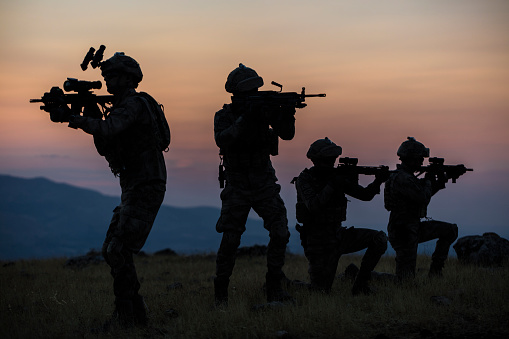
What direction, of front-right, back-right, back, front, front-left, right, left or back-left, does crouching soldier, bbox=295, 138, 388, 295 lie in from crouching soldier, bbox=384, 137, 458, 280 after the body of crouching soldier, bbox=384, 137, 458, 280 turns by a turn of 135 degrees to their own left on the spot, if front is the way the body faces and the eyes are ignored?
left

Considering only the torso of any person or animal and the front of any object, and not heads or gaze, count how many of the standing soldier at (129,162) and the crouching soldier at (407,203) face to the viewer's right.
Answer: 1

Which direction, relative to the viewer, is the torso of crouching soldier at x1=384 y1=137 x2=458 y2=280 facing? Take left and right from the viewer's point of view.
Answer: facing to the right of the viewer

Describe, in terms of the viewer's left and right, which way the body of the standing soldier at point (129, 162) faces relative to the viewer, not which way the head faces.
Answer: facing to the left of the viewer
